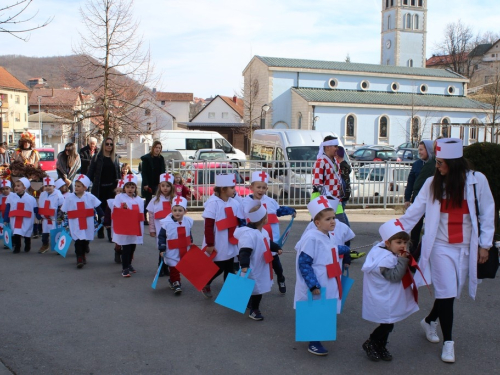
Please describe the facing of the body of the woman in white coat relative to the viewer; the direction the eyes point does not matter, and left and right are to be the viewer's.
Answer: facing the viewer

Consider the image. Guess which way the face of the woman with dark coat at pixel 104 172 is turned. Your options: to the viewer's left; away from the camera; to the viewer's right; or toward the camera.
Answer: toward the camera

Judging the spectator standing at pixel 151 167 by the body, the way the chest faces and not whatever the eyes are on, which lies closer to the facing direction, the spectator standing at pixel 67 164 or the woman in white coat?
the woman in white coat

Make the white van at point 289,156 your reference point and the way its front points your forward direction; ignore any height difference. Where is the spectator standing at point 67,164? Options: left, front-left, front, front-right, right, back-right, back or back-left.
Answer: right

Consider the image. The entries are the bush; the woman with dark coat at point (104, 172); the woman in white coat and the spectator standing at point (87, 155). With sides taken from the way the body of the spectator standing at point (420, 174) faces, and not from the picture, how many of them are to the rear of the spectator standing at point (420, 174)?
1

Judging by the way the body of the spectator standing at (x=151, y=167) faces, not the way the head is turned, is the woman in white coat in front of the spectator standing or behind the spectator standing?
in front

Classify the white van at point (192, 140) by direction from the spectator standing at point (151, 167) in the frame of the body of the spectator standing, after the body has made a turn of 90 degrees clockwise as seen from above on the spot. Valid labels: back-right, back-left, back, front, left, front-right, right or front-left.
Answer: back-right
